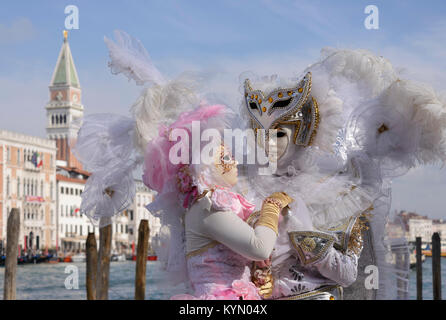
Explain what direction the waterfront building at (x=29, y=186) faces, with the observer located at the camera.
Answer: facing the viewer and to the right of the viewer

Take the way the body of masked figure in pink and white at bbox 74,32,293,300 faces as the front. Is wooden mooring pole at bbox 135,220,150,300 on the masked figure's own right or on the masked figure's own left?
on the masked figure's own left

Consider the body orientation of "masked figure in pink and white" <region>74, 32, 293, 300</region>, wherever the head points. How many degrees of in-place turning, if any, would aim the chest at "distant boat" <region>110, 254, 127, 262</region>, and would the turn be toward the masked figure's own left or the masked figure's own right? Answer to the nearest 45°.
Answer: approximately 90° to the masked figure's own left

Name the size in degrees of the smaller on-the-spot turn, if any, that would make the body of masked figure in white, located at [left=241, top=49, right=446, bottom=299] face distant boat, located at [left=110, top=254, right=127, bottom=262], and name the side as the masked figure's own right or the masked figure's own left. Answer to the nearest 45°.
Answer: approximately 135° to the masked figure's own right

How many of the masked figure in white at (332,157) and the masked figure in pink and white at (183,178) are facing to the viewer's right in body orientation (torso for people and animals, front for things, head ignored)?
1

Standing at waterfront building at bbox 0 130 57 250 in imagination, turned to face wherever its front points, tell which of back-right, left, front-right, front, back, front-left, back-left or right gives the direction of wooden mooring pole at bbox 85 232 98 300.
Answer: front-right

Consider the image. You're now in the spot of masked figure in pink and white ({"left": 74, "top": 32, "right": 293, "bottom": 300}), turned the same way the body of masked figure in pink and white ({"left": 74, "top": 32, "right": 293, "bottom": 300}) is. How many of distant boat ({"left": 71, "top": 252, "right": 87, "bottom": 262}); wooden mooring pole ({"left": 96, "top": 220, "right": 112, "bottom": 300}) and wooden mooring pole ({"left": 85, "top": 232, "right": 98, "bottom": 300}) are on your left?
3

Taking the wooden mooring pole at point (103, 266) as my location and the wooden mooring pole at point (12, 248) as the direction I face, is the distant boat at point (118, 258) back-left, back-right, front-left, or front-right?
back-right

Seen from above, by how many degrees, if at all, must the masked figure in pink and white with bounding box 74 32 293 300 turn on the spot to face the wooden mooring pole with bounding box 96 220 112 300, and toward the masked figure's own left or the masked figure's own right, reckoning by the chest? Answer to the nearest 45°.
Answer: approximately 90° to the masked figure's own left

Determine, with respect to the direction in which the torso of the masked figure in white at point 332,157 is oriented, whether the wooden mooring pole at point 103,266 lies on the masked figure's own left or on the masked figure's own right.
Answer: on the masked figure's own right

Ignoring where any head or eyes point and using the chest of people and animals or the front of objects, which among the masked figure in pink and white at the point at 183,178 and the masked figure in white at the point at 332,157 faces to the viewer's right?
the masked figure in pink and white at the point at 183,178

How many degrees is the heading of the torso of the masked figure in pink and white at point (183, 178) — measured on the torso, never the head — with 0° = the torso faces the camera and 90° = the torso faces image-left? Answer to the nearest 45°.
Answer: approximately 270°

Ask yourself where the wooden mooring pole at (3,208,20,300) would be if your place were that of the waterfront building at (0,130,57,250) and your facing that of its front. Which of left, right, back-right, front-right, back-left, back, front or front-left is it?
front-right

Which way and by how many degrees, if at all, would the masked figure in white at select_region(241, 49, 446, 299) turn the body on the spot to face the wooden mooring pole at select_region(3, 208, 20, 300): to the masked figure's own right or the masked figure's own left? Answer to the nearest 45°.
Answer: approximately 90° to the masked figure's own right
